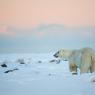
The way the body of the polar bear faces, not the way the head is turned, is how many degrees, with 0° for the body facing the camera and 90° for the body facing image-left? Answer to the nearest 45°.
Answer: approximately 90°
